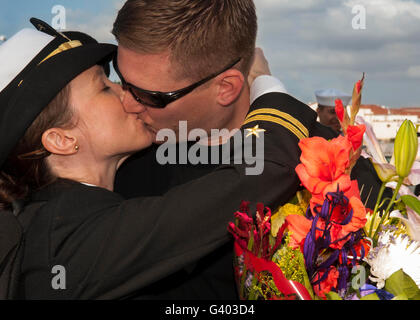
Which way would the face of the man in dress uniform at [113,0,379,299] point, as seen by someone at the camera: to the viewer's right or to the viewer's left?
to the viewer's left

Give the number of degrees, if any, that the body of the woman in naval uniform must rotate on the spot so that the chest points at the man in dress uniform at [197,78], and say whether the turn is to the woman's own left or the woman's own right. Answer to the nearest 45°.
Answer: approximately 45° to the woman's own left

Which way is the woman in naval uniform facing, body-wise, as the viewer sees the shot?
to the viewer's right

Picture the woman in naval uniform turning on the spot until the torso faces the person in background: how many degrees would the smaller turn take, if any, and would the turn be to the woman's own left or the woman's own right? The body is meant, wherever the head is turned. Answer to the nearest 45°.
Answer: approximately 45° to the woman's own left

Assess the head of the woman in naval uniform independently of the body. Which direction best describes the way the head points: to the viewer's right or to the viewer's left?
to the viewer's right
